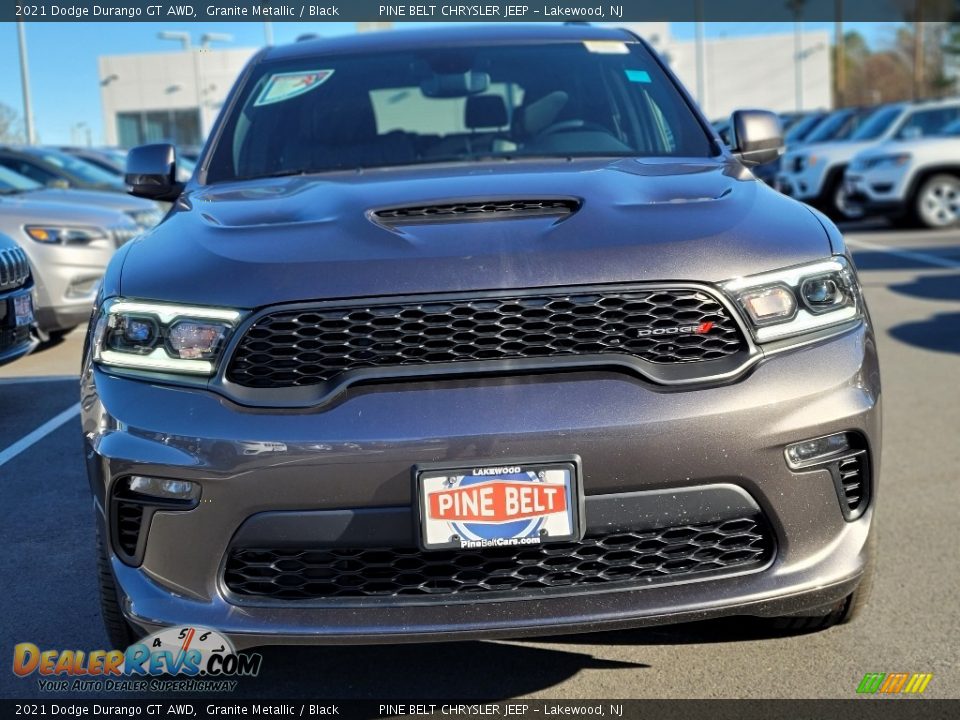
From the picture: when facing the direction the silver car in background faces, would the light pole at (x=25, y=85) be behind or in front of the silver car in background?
behind

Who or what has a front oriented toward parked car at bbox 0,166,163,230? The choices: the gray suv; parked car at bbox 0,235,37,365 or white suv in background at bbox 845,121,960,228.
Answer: the white suv in background

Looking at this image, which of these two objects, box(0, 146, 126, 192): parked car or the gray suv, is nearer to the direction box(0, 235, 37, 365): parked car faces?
the gray suv

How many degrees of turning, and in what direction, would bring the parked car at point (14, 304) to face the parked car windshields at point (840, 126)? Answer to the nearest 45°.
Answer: approximately 90° to its left

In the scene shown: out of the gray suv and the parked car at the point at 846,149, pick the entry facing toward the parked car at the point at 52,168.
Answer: the parked car at the point at 846,149

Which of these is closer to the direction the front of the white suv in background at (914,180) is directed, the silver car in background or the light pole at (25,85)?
the silver car in background

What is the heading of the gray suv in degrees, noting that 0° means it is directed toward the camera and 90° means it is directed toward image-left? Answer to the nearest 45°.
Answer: approximately 0°

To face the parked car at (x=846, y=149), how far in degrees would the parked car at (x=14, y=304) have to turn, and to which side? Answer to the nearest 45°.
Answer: approximately 90° to its left

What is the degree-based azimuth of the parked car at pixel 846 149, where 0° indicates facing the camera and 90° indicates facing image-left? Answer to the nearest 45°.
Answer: approximately 45°

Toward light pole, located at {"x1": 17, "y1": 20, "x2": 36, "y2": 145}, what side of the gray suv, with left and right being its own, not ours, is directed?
back

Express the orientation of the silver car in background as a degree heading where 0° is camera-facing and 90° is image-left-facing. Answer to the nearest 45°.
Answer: approximately 315°

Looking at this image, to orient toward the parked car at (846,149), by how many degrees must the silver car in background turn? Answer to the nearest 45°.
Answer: approximately 90° to its left

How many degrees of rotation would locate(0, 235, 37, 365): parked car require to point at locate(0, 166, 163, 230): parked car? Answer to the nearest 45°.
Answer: approximately 135° to its left
